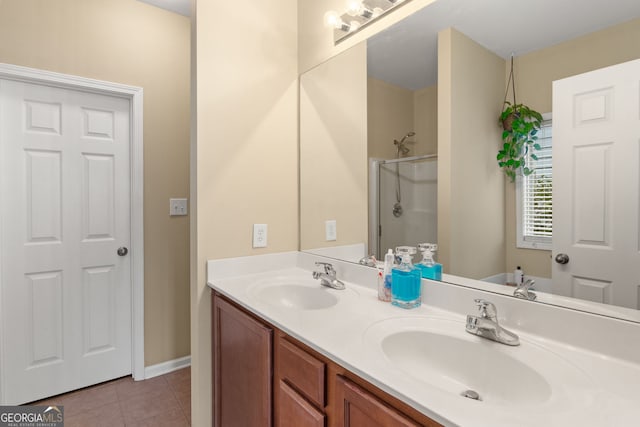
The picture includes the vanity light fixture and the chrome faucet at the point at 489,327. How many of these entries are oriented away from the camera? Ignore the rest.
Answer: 0

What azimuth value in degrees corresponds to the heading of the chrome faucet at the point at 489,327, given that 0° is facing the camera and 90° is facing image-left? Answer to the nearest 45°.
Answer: approximately 45°

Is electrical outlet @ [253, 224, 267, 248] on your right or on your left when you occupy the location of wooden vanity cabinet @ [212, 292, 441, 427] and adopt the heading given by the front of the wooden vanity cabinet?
on your right

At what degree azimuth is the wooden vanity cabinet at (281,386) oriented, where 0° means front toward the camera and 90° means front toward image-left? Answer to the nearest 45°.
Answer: approximately 45°

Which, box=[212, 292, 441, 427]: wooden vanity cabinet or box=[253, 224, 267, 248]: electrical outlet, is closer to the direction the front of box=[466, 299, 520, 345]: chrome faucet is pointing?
the wooden vanity cabinet
